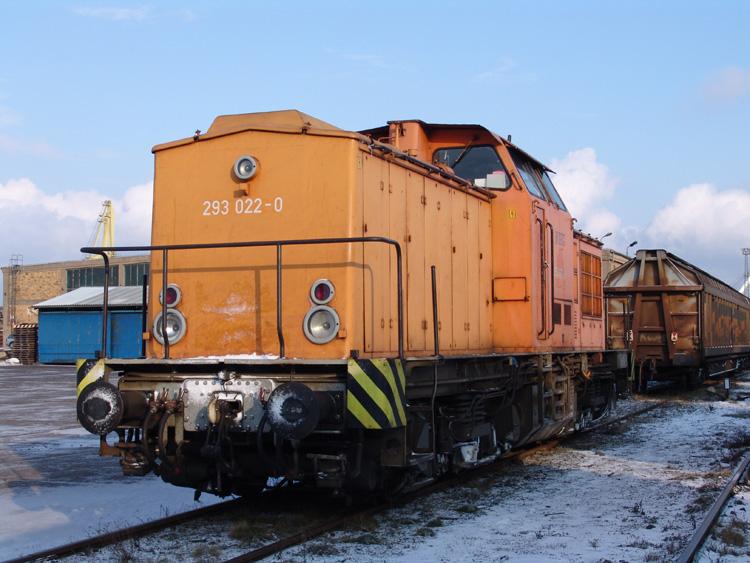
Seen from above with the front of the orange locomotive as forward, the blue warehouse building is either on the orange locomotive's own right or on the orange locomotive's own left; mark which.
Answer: on the orange locomotive's own right

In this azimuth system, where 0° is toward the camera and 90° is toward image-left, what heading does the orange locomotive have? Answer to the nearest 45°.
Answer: approximately 45°
